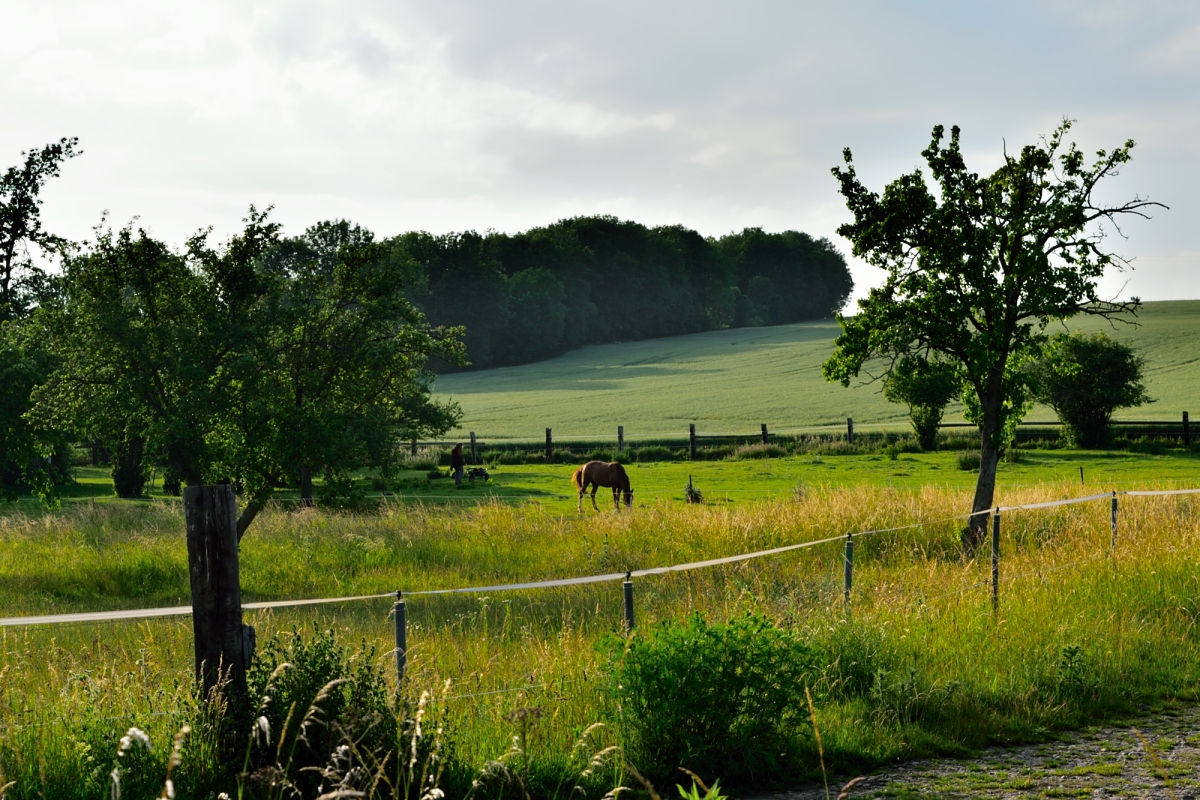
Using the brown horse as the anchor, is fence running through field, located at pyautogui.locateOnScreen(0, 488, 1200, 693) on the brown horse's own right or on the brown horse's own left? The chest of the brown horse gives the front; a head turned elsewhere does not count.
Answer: on the brown horse's own right

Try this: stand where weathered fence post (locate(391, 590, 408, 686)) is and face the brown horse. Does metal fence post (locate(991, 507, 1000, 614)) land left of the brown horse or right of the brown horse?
right

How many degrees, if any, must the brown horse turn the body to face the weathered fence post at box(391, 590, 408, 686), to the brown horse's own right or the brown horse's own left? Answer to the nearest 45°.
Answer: approximately 90° to the brown horse's own right

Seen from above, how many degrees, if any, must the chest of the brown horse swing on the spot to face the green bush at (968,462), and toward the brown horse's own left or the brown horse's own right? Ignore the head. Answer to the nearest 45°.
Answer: approximately 45° to the brown horse's own left

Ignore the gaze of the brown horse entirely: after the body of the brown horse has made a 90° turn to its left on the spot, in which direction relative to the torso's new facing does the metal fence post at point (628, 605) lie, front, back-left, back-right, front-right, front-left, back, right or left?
back

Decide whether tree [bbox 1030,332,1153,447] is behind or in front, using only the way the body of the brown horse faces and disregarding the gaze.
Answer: in front

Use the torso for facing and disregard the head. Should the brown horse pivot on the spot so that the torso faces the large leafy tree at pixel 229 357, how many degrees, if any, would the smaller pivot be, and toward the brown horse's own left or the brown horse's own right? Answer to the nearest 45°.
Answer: approximately 135° to the brown horse's own right

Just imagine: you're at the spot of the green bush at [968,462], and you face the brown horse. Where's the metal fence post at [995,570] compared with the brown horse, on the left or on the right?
left

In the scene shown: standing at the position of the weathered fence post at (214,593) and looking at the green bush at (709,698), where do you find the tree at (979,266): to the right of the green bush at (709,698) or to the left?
left

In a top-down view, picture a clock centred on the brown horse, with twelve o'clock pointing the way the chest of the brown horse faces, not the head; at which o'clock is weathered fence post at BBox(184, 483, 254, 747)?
The weathered fence post is roughly at 3 o'clock from the brown horse.

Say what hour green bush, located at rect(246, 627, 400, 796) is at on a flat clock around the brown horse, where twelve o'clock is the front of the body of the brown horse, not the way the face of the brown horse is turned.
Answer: The green bush is roughly at 3 o'clock from the brown horse.

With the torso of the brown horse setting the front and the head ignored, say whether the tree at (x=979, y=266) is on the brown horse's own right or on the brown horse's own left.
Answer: on the brown horse's own right

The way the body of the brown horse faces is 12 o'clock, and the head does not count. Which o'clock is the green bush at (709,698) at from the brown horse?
The green bush is roughly at 3 o'clock from the brown horse.

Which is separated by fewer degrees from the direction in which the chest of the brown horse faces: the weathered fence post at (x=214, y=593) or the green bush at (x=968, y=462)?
the green bush

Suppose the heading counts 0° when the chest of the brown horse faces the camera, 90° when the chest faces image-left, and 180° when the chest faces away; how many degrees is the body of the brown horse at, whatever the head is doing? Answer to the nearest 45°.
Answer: approximately 270°
